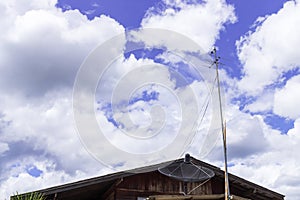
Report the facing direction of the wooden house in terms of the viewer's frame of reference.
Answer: facing the viewer
